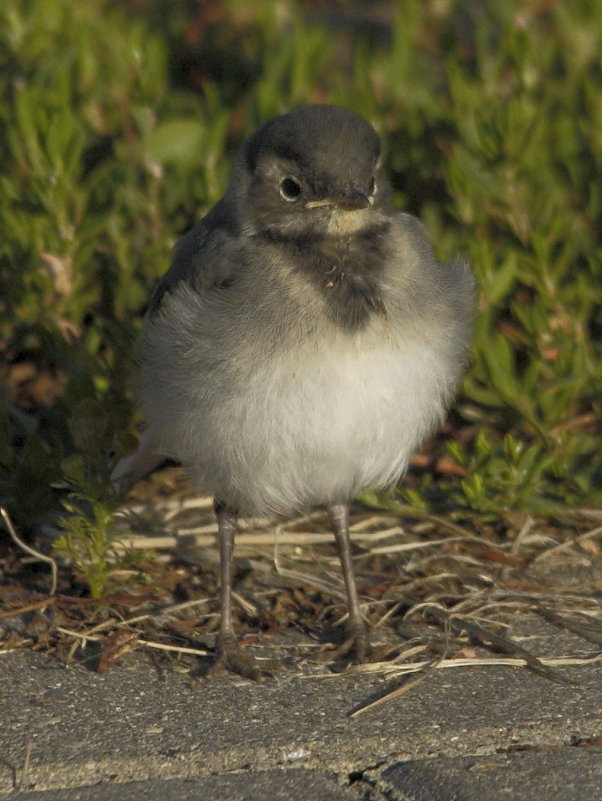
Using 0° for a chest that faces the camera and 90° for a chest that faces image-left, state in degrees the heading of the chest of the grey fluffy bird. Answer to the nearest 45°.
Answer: approximately 315°

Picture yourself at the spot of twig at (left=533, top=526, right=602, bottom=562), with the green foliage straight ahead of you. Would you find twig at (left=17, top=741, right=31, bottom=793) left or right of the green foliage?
left

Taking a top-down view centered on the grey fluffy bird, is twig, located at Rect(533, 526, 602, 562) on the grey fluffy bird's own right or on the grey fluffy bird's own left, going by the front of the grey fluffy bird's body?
on the grey fluffy bird's own left

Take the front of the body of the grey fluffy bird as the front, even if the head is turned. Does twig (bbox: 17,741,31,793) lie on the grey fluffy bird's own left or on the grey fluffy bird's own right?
on the grey fluffy bird's own right
